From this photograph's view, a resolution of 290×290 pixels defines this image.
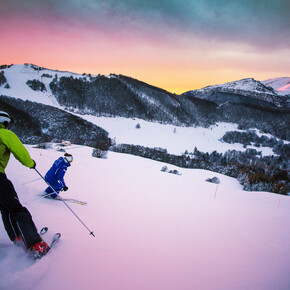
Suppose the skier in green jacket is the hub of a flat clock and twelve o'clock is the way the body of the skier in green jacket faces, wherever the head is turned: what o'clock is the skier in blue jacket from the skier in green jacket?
The skier in blue jacket is roughly at 11 o'clock from the skier in green jacket.

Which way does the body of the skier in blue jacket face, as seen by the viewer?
to the viewer's right

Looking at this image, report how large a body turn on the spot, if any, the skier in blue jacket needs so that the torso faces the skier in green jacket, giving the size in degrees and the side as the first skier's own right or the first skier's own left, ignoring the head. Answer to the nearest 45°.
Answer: approximately 90° to the first skier's own right

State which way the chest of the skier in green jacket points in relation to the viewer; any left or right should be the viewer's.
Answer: facing away from the viewer and to the right of the viewer
